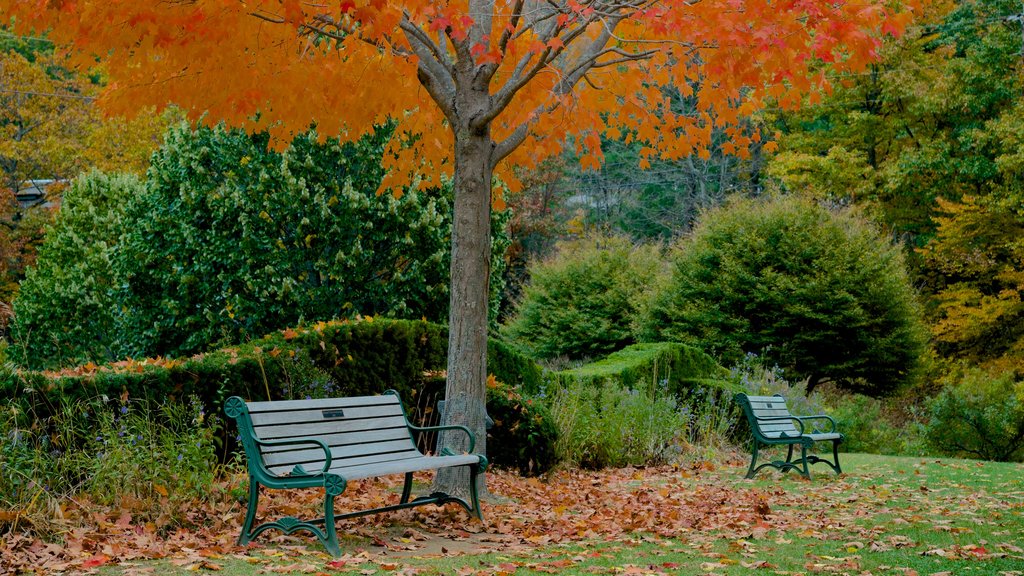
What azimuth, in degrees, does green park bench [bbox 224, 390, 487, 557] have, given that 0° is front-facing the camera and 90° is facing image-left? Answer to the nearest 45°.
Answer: approximately 315°

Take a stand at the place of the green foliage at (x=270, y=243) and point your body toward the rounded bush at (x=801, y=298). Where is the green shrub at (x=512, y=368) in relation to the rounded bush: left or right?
right

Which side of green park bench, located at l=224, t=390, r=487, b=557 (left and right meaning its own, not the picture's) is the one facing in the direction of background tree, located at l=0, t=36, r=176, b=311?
back

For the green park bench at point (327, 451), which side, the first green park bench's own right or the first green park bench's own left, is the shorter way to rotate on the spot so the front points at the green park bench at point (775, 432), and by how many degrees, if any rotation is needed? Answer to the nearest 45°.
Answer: approximately 90° to the first green park bench's own left

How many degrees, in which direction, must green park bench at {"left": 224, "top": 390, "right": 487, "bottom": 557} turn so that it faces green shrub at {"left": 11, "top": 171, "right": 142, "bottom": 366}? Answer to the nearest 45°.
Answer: approximately 180°

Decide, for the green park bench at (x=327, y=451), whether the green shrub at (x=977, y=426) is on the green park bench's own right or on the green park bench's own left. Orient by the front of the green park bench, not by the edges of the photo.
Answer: on the green park bench's own left

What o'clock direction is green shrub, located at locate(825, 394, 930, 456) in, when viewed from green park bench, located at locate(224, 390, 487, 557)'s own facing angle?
The green shrub is roughly at 9 o'clock from the green park bench.

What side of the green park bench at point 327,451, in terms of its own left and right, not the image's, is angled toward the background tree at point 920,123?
left

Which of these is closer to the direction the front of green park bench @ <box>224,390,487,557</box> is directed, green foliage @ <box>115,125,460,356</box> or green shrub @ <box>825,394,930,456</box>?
the green shrub
